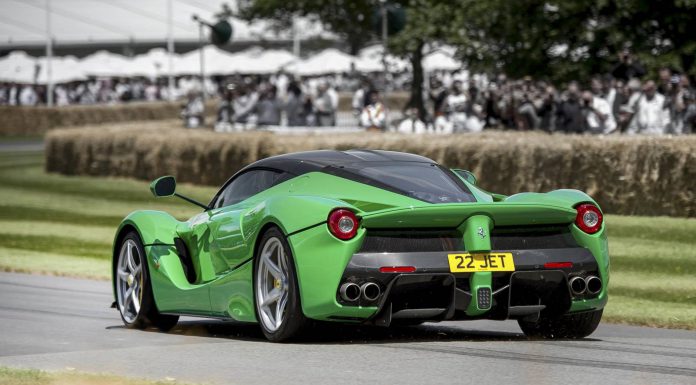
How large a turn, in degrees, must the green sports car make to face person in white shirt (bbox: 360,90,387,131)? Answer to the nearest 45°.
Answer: approximately 45° to its right

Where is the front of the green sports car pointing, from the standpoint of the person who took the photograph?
facing away from the viewer and to the left of the viewer

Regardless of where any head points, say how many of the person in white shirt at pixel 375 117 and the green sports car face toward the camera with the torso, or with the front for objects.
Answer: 1

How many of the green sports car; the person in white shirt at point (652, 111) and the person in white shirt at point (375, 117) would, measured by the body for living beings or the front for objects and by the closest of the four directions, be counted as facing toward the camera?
2

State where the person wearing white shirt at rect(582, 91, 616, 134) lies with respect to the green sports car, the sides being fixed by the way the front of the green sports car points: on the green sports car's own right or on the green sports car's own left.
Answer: on the green sports car's own right

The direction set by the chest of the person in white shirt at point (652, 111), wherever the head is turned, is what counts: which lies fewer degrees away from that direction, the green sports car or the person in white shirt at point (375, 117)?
the green sports car

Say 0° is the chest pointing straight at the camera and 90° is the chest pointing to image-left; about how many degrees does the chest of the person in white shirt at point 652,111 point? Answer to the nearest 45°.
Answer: approximately 0°

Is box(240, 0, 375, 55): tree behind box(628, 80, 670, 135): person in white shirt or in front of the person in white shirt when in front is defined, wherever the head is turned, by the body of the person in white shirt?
behind

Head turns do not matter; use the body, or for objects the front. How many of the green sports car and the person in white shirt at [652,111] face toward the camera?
1
